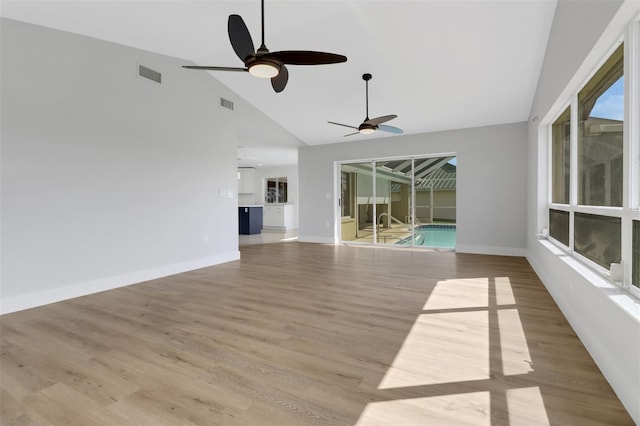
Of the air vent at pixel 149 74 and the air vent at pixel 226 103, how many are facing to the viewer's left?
0

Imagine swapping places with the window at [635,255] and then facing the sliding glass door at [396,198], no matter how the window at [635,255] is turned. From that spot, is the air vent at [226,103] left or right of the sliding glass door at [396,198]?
left

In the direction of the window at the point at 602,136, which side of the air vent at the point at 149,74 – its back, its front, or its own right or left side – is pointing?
front

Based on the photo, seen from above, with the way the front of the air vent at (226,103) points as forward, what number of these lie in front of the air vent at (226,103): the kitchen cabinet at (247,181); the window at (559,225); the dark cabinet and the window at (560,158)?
2

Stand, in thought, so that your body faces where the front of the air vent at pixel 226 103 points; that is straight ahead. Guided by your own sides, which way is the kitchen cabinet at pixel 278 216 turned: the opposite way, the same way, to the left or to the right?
to the right

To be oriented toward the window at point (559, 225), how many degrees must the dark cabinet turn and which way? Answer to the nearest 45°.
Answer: approximately 90° to its left

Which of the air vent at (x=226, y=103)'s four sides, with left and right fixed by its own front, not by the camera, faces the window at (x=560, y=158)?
front

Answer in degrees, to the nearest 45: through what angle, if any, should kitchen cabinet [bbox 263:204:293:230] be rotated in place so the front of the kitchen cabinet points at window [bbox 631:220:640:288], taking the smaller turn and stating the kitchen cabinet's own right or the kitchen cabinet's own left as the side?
approximately 45° to the kitchen cabinet's own left

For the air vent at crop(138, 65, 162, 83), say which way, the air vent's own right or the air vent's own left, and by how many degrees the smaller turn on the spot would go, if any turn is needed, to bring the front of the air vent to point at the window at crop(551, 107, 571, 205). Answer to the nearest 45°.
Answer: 0° — it already faces it

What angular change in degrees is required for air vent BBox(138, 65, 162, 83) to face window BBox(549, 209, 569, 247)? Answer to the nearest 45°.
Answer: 0° — it already faces it

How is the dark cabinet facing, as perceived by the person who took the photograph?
facing the viewer and to the left of the viewer

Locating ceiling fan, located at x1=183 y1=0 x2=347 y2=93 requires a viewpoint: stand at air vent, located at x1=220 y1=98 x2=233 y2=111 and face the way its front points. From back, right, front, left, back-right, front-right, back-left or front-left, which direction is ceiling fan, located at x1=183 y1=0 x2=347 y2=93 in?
front-right

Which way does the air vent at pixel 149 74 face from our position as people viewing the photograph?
facing the viewer and to the right of the viewer

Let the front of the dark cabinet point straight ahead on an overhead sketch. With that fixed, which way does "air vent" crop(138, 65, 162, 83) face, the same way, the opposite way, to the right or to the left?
to the left

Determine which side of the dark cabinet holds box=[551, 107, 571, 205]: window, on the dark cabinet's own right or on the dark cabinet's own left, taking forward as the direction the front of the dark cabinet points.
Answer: on the dark cabinet's own left

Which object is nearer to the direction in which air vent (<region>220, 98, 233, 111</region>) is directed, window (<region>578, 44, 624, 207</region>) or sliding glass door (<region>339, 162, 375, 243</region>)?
the window

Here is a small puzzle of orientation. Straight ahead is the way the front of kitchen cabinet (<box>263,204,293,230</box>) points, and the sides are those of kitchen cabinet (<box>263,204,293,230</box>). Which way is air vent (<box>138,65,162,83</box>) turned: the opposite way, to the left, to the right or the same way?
to the left

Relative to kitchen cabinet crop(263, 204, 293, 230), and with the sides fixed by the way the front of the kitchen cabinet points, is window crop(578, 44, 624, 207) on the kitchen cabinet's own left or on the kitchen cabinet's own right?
on the kitchen cabinet's own left

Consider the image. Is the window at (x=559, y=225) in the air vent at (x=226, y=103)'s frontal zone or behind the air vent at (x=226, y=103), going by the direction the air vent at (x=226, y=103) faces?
frontal zone

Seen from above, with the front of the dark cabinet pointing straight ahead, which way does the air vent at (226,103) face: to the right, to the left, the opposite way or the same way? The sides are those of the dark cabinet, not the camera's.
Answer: to the left

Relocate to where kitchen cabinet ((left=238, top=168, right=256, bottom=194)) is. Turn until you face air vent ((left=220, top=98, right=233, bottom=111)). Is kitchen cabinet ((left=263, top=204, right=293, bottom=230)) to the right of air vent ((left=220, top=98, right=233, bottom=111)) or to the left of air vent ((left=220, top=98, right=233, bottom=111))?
left
